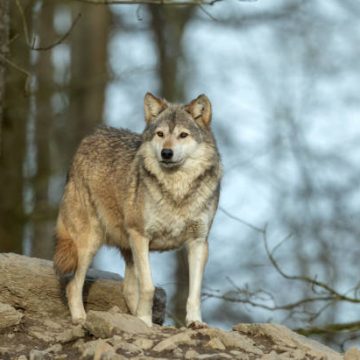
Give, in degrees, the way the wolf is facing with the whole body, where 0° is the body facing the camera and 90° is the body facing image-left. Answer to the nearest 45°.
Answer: approximately 315°

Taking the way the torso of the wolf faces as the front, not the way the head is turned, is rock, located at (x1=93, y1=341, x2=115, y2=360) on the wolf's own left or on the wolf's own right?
on the wolf's own right

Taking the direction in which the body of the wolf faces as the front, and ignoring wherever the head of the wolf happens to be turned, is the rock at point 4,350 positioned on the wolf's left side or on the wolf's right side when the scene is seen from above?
on the wolf's right side

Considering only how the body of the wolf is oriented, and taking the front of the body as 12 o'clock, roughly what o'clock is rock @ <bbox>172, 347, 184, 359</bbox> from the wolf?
The rock is roughly at 1 o'clock from the wolf.

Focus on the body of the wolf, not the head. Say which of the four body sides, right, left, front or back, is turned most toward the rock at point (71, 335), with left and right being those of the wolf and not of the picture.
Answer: right

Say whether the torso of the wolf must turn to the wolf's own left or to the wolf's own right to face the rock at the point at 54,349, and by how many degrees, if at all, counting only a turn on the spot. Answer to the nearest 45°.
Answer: approximately 90° to the wolf's own right

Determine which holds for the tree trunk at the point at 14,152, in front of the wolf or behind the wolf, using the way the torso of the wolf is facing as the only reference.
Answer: behind

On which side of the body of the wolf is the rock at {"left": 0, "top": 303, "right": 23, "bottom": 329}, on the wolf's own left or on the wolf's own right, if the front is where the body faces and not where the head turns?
on the wolf's own right
